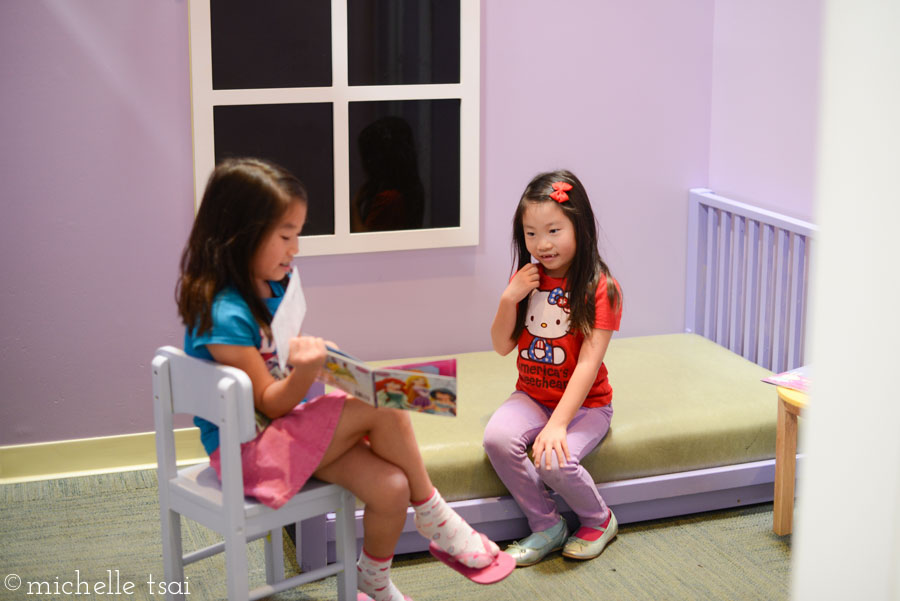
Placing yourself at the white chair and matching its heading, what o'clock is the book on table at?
The book on table is roughly at 1 o'clock from the white chair.

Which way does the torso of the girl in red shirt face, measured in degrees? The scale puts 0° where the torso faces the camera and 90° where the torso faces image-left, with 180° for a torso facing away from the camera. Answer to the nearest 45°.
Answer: approximately 45°

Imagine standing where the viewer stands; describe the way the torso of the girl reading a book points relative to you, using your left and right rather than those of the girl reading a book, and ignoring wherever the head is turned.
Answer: facing to the right of the viewer

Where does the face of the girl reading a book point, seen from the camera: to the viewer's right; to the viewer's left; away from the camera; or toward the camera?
to the viewer's right

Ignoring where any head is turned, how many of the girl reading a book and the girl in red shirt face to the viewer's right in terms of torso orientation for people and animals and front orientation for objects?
1

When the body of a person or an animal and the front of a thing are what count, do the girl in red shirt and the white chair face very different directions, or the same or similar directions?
very different directions

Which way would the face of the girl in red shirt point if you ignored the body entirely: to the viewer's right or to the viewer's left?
to the viewer's left

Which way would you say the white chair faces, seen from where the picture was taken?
facing away from the viewer and to the right of the viewer

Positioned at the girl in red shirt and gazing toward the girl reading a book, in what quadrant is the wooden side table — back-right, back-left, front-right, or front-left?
back-left

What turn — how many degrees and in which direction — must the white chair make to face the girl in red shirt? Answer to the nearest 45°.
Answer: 0° — it already faces them
